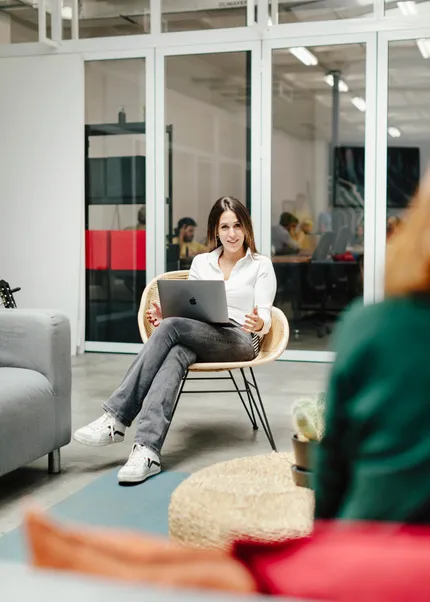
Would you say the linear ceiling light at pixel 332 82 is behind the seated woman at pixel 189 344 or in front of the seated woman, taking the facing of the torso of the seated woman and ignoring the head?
behind

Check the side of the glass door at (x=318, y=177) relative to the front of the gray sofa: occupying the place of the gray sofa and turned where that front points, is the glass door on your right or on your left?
on your left

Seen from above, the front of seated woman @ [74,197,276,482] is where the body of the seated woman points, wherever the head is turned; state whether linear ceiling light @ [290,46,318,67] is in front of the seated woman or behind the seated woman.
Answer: behind

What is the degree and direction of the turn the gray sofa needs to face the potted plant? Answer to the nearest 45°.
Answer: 0° — it already faces it

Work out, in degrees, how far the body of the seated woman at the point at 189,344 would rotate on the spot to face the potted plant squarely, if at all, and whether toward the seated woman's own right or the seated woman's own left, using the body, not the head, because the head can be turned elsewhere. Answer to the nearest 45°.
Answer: approximately 45° to the seated woman's own left

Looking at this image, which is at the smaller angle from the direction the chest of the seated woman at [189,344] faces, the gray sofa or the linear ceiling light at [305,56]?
the gray sofa

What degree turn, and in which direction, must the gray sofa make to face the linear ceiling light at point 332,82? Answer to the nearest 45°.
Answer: approximately 90° to its left

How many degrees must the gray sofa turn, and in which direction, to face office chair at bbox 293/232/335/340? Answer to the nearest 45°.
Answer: approximately 90° to its left

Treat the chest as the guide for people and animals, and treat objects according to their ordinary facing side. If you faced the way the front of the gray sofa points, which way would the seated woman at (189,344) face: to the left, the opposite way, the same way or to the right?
to the right

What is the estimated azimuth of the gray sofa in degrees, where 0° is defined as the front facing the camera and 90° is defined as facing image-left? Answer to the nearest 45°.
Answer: approximately 315°
